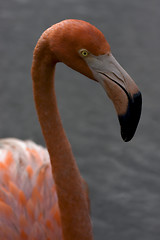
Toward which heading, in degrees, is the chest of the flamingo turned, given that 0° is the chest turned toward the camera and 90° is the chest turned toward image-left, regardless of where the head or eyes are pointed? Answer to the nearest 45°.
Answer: approximately 270°
